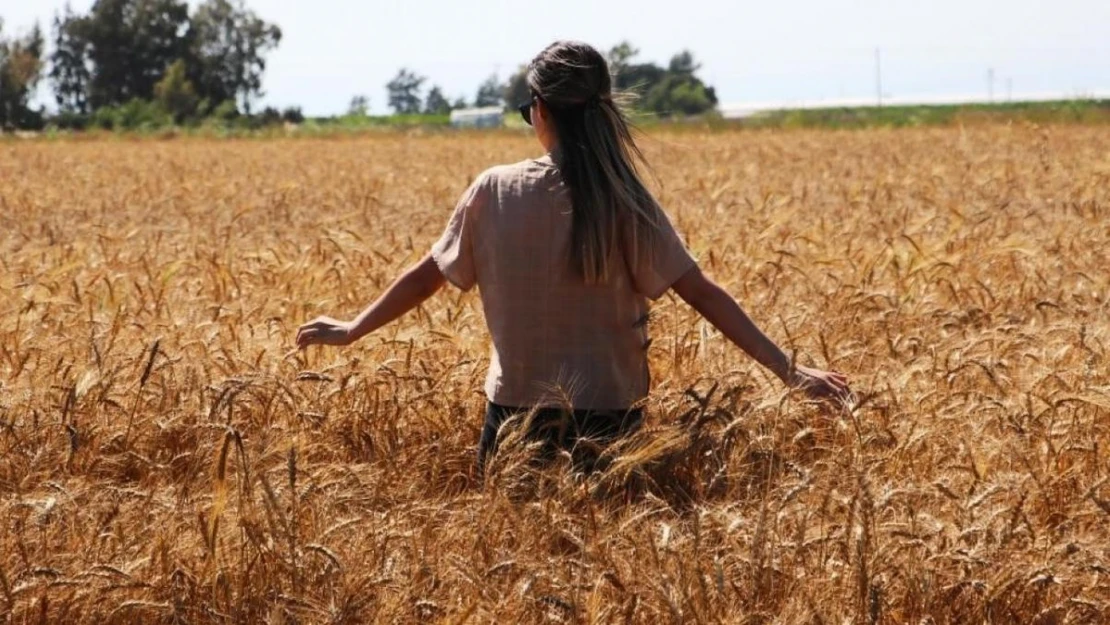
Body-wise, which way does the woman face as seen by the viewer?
away from the camera

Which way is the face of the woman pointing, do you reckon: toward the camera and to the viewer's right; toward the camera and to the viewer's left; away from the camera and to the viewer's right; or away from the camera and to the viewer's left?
away from the camera and to the viewer's left
